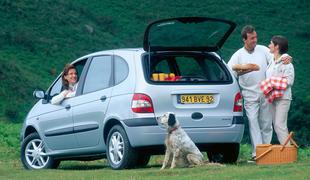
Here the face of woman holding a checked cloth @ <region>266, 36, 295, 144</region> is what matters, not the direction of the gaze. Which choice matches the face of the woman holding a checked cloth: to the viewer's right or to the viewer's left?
to the viewer's left

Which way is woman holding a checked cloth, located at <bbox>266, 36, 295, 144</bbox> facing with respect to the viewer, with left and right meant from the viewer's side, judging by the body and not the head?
facing to the left of the viewer

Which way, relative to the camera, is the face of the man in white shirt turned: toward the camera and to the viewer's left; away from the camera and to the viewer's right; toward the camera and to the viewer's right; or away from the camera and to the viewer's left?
toward the camera and to the viewer's right

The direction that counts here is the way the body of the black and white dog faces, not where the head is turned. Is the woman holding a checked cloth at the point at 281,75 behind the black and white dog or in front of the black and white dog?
behind
